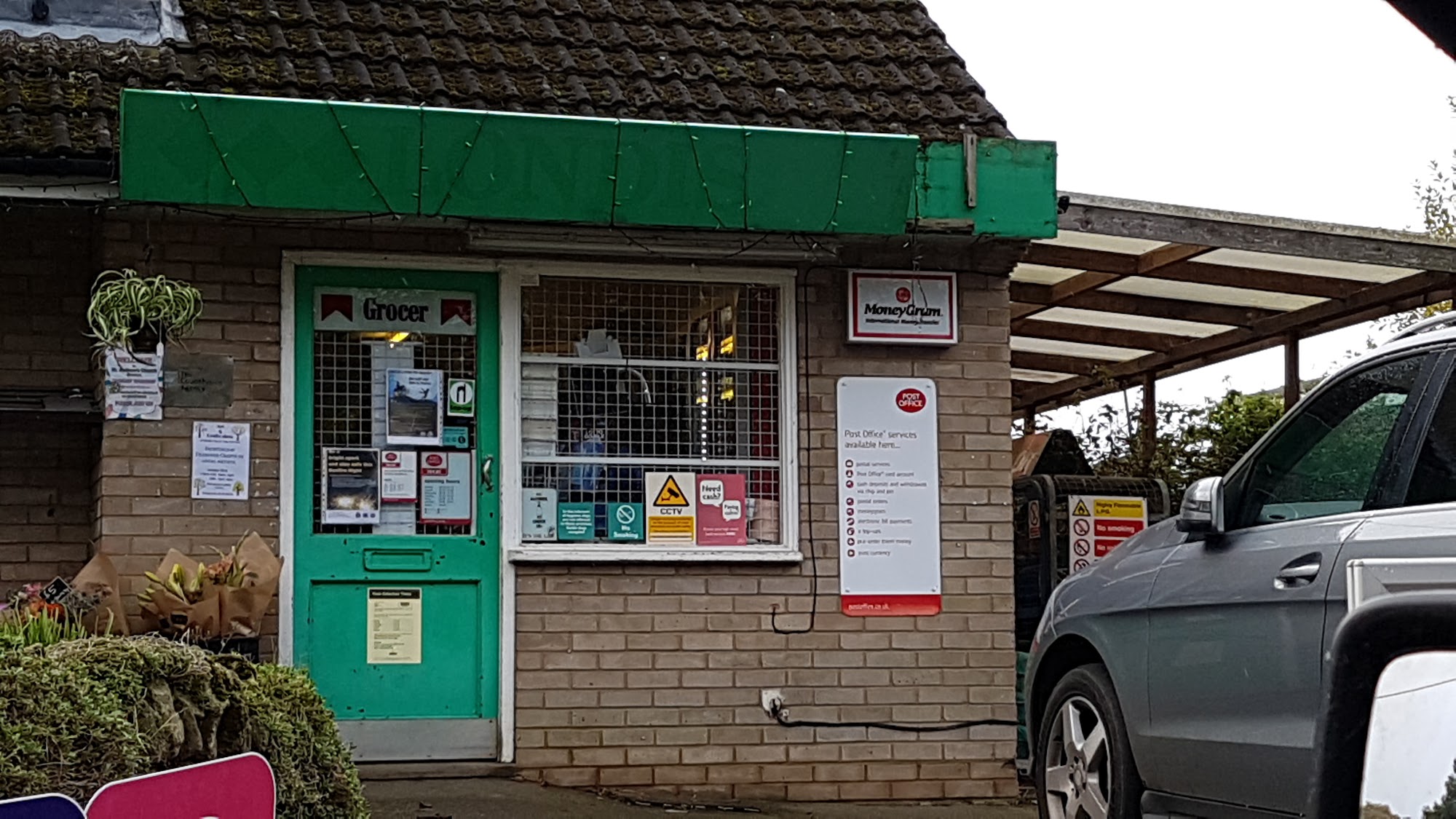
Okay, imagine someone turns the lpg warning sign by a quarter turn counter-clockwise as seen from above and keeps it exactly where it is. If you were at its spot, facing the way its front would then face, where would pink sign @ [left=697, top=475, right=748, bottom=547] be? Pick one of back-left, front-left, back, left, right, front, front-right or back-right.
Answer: back-right

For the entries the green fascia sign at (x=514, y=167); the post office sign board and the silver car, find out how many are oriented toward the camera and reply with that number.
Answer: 2

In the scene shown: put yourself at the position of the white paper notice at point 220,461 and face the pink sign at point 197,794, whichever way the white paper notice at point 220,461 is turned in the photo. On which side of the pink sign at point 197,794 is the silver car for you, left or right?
left

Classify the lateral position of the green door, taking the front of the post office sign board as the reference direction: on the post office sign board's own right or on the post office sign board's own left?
on the post office sign board's own right

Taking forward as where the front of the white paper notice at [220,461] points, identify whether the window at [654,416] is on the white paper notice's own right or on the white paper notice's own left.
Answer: on the white paper notice's own left

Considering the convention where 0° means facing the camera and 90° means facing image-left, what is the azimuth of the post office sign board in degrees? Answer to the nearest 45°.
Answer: approximately 0°

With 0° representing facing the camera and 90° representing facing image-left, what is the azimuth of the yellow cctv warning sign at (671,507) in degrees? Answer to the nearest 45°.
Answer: approximately 0°

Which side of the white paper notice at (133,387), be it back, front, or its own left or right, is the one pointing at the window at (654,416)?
left

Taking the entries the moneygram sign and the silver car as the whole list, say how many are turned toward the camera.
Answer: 1

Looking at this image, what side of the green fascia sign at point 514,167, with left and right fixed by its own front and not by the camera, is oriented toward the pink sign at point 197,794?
front
